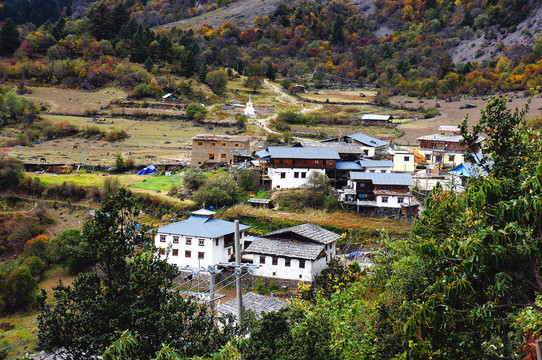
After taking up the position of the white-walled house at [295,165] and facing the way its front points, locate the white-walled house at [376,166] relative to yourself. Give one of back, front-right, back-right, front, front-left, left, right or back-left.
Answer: left

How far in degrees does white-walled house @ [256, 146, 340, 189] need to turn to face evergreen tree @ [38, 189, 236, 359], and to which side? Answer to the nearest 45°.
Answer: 0° — it already faces it

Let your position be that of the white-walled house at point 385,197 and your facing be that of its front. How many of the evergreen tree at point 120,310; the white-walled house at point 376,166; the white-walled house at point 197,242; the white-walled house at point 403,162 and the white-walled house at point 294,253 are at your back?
2

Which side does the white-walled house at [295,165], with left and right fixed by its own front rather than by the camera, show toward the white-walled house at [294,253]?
front

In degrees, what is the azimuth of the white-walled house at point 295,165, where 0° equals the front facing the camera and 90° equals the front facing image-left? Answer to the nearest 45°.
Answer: approximately 0°

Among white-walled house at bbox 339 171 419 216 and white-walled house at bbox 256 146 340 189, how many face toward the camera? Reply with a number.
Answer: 2

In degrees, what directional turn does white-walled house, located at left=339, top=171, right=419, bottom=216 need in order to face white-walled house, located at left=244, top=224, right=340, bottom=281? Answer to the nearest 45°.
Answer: approximately 45° to its right

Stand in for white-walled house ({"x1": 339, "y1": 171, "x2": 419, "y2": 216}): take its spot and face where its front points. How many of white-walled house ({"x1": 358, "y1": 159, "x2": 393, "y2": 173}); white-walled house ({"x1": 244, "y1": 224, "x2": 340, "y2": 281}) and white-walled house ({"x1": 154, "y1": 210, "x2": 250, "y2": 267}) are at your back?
1

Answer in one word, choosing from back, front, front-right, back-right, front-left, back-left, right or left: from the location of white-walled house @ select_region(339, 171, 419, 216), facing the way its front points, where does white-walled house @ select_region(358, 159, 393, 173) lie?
back

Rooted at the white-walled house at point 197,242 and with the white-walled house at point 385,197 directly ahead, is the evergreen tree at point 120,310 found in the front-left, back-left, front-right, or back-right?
back-right

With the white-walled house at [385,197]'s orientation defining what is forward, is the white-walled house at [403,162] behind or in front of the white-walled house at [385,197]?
behind

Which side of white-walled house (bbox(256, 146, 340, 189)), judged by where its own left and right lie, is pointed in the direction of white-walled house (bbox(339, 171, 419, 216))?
left
